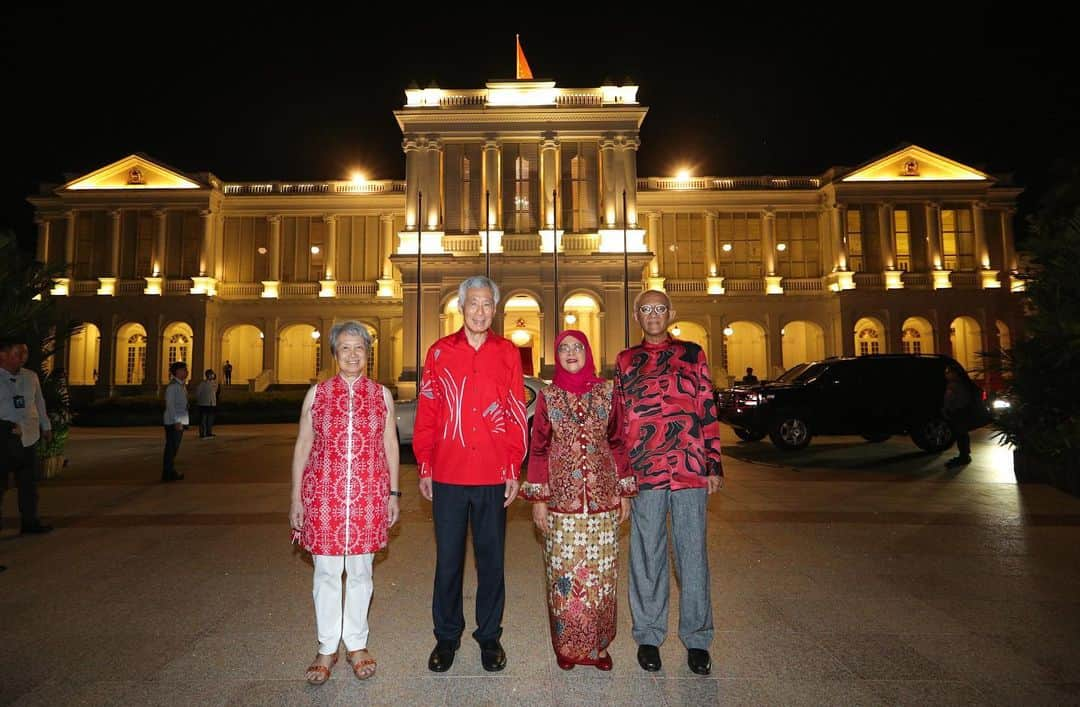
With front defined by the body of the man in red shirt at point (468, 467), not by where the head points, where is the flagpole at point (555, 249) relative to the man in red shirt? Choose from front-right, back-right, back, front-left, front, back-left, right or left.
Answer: back

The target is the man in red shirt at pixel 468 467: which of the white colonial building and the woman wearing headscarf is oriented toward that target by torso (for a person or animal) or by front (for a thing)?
the white colonial building

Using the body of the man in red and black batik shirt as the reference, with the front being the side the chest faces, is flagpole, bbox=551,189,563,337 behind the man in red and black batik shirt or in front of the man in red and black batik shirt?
behind

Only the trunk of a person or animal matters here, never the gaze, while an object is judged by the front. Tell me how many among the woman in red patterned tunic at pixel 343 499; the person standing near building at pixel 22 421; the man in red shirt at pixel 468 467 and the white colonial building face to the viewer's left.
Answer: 0

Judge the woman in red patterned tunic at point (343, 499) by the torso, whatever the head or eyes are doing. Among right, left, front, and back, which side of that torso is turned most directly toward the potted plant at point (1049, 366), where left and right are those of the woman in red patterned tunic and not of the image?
left

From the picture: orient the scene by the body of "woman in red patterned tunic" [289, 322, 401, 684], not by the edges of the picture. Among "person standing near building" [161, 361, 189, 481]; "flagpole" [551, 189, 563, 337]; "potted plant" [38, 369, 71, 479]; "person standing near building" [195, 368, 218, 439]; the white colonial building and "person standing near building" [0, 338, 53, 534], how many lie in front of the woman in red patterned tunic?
0

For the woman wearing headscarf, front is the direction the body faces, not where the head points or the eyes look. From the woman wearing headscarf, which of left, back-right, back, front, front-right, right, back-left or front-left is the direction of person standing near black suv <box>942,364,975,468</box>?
back-left

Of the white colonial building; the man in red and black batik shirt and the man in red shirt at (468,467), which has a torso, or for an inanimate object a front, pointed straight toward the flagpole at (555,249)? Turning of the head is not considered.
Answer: the white colonial building

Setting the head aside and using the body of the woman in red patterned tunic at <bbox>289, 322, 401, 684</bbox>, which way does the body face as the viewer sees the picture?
toward the camera

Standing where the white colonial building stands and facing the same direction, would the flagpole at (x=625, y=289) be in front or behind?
in front

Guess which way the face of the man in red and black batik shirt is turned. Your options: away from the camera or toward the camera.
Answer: toward the camera

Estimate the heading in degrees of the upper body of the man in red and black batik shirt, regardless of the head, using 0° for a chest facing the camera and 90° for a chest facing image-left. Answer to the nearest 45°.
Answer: approximately 0°

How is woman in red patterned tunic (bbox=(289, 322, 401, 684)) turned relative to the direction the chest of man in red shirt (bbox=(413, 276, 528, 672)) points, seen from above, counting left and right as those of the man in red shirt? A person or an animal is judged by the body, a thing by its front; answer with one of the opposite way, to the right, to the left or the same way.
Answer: the same way

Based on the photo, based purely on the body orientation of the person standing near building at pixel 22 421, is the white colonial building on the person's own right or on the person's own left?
on the person's own left
